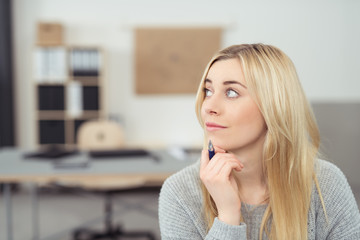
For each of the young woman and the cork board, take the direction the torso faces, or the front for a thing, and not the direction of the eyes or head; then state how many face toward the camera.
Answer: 2

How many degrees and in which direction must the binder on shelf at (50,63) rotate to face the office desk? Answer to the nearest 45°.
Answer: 0° — it already faces it

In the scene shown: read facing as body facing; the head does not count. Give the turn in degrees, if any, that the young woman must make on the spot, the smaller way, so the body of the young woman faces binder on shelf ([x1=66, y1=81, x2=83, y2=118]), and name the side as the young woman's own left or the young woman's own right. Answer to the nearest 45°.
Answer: approximately 135° to the young woman's own right

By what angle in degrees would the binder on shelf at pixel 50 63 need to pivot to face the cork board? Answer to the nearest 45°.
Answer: approximately 90° to its left

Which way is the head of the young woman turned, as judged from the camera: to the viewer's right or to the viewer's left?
to the viewer's left
